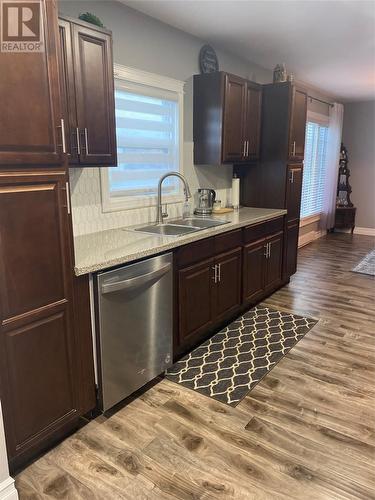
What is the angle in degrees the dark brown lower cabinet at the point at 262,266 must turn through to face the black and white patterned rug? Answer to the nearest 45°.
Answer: approximately 45° to its right

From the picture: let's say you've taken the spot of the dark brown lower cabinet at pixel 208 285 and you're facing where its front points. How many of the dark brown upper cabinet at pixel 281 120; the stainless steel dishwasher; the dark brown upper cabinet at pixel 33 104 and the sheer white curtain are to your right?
2

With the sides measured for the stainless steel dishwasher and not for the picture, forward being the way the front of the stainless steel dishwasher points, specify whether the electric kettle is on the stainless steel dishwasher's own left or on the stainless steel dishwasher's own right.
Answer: on the stainless steel dishwasher's own left

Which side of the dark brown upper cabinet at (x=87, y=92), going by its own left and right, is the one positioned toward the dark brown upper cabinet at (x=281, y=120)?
left

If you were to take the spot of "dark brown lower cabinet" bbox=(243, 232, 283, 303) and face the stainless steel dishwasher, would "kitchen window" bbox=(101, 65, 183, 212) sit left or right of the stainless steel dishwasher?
right

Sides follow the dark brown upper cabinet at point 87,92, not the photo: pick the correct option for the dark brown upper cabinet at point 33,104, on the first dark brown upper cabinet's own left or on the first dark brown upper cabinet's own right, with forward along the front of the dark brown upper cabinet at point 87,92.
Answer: on the first dark brown upper cabinet's own right

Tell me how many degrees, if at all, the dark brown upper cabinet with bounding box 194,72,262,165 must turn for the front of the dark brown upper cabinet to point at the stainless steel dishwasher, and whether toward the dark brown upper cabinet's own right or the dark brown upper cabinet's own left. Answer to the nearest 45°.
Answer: approximately 45° to the dark brown upper cabinet's own right

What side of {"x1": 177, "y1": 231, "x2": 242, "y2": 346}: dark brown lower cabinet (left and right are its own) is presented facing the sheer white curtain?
left

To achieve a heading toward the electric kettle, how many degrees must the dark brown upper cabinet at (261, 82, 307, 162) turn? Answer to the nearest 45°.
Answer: approximately 90° to its right

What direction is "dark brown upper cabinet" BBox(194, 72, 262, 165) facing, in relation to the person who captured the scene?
facing the viewer and to the right of the viewer
